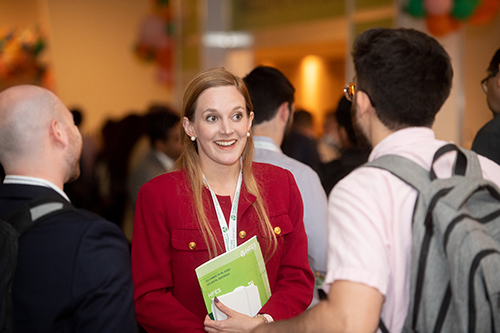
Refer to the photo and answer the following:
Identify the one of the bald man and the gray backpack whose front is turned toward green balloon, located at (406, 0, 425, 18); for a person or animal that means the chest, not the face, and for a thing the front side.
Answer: the bald man

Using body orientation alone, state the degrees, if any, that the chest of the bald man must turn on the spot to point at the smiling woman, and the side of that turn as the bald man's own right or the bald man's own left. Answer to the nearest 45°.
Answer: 0° — they already face them

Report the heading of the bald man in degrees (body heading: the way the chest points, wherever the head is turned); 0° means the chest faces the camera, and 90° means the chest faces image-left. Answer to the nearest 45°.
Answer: approximately 225°

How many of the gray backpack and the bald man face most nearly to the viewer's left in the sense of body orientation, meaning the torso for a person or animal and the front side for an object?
0

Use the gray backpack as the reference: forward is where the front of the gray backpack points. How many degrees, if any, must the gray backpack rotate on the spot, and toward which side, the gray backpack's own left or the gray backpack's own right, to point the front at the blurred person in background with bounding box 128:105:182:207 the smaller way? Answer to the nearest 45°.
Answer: approximately 180°

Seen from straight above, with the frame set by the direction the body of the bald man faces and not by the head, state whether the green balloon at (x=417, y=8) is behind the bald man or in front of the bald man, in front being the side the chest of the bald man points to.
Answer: in front

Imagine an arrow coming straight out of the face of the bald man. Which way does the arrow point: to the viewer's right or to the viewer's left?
to the viewer's right

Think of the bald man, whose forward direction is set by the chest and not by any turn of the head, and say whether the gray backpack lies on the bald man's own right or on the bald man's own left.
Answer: on the bald man's own right

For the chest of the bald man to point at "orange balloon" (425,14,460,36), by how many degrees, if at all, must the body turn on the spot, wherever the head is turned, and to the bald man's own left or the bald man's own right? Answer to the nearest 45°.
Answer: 0° — they already face it

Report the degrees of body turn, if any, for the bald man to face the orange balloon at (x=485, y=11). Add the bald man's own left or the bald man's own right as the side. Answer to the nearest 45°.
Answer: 0° — they already face it

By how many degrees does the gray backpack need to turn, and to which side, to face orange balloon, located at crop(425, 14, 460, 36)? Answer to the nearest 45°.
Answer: approximately 135° to its left

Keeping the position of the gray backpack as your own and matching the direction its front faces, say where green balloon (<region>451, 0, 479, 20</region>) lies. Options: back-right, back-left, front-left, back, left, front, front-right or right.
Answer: back-left

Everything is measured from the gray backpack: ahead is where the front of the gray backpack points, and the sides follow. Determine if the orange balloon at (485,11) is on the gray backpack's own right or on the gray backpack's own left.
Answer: on the gray backpack's own left

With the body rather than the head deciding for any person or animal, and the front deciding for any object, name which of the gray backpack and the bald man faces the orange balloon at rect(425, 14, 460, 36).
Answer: the bald man
